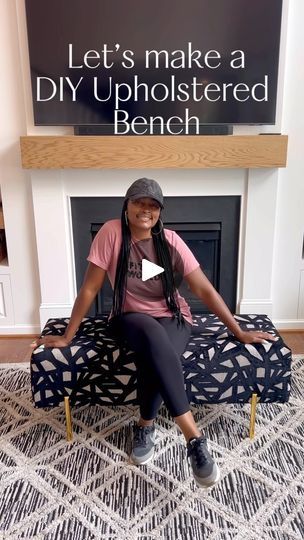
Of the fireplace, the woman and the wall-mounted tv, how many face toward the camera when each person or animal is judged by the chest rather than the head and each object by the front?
3

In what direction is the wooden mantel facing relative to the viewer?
toward the camera

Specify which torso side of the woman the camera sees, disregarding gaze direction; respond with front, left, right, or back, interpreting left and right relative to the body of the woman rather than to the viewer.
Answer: front

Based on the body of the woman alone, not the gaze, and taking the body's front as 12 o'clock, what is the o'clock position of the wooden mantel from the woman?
The wooden mantel is roughly at 6 o'clock from the woman.

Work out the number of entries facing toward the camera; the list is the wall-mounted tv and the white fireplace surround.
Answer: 2

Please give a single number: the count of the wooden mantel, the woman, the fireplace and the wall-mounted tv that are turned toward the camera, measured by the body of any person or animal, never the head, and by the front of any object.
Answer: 4

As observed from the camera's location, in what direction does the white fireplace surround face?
facing the viewer

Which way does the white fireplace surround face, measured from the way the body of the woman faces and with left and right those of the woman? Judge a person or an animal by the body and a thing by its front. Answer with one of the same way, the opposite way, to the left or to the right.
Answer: the same way

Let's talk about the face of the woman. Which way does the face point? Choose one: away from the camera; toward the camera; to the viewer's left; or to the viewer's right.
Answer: toward the camera

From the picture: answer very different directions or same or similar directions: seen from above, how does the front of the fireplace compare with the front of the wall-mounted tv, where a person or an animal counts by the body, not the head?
same or similar directions

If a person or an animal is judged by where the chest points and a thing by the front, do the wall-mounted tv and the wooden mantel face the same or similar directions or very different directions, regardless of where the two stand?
same or similar directions

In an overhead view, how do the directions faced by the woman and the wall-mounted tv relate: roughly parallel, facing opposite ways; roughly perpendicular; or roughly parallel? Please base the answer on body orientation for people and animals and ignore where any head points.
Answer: roughly parallel

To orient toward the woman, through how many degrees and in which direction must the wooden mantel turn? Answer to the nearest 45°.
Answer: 0° — it already faces them
